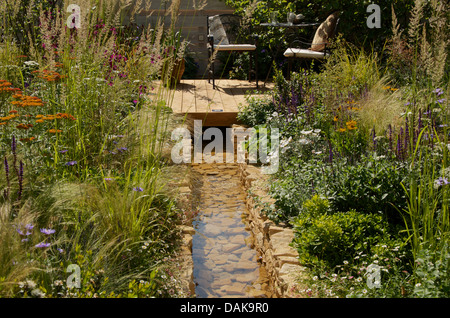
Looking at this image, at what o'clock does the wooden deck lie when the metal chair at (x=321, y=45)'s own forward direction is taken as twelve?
The wooden deck is roughly at 11 o'clock from the metal chair.

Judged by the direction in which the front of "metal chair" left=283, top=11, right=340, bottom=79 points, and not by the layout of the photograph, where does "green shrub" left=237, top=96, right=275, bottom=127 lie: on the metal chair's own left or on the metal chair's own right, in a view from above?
on the metal chair's own left

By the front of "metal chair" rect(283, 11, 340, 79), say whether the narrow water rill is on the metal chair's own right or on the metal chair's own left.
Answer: on the metal chair's own left

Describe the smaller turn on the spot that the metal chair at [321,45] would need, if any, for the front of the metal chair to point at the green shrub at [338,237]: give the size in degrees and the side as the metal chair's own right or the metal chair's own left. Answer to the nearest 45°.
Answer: approximately 90° to the metal chair's own left

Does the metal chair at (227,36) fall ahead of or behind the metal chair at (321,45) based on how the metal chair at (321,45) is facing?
ahead

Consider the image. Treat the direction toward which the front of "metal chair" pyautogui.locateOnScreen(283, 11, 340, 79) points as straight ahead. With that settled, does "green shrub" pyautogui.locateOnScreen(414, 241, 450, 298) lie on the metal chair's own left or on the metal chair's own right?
on the metal chair's own left

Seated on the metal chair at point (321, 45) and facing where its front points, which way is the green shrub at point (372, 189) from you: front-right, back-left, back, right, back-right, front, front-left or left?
left

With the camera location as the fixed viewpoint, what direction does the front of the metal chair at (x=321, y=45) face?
facing to the left of the viewer

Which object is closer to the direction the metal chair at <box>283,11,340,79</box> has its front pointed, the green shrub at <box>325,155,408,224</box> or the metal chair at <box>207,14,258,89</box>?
the metal chair

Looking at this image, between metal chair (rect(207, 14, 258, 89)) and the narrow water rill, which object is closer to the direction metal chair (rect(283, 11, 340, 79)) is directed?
the metal chair
